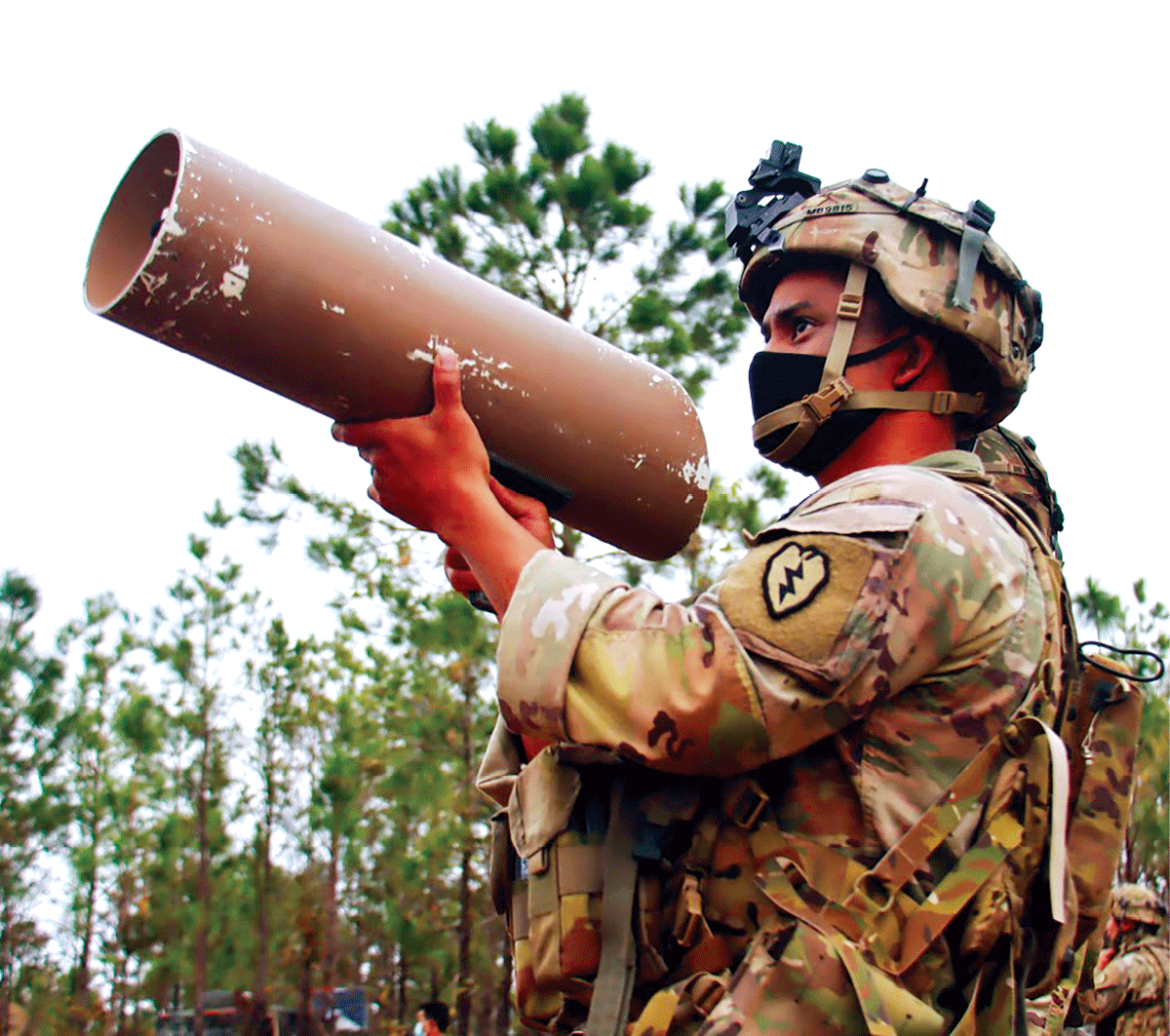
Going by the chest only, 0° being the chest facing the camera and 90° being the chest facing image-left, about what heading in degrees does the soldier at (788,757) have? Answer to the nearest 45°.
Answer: approximately 90°

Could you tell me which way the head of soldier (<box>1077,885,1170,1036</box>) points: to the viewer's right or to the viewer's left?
to the viewer's left

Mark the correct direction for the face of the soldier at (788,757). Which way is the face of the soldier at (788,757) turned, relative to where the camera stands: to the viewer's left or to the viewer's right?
to the viewer's left

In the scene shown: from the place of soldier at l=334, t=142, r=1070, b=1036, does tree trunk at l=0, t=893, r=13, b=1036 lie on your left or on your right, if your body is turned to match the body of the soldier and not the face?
on your right

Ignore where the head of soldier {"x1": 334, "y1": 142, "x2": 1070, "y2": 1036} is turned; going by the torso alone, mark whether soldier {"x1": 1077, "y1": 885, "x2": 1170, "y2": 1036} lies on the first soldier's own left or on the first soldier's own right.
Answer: on the first soldier's own right

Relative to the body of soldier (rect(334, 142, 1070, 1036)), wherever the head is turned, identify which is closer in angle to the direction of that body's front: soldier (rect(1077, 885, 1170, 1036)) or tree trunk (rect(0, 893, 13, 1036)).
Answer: the tree trunk
